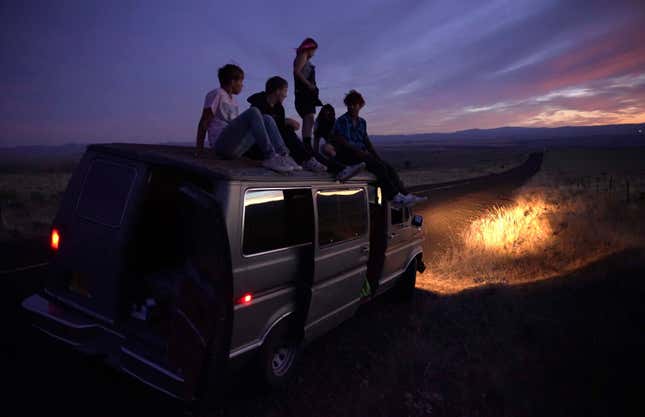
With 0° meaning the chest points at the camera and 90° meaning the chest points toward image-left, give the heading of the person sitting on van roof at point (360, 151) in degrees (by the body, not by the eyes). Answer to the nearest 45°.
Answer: approximately 315°

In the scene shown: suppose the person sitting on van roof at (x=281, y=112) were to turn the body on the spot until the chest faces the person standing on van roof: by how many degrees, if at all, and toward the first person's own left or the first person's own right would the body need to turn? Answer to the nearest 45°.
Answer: approximately 90° to the first person's own left

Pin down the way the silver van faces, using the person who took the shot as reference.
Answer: facing away from the viewer and to the right of the viewer

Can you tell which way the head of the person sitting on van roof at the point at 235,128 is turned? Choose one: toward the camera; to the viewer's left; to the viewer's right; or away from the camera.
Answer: to the viewer's right

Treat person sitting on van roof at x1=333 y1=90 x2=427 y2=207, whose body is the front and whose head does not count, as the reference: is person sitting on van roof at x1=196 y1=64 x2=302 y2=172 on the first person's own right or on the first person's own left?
on the first person's own right

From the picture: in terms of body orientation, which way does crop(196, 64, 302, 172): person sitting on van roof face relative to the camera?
to the viewer's right

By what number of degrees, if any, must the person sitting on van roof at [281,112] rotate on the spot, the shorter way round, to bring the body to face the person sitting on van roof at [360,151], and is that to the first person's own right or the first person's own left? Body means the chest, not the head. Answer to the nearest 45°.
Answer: approximately 45° to the first person's own left

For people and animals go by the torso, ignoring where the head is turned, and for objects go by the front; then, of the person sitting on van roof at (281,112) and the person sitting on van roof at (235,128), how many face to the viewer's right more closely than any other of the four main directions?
2

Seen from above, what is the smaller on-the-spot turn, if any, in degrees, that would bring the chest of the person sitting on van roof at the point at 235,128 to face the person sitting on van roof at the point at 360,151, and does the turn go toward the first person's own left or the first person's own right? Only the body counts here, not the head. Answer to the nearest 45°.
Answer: approximately 45° to the first person's own left

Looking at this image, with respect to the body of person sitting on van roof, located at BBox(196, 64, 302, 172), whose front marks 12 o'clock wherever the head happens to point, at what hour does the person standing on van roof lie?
The person standing on van roof is roughly at 10 o'clock from the person sitting on van roof.
